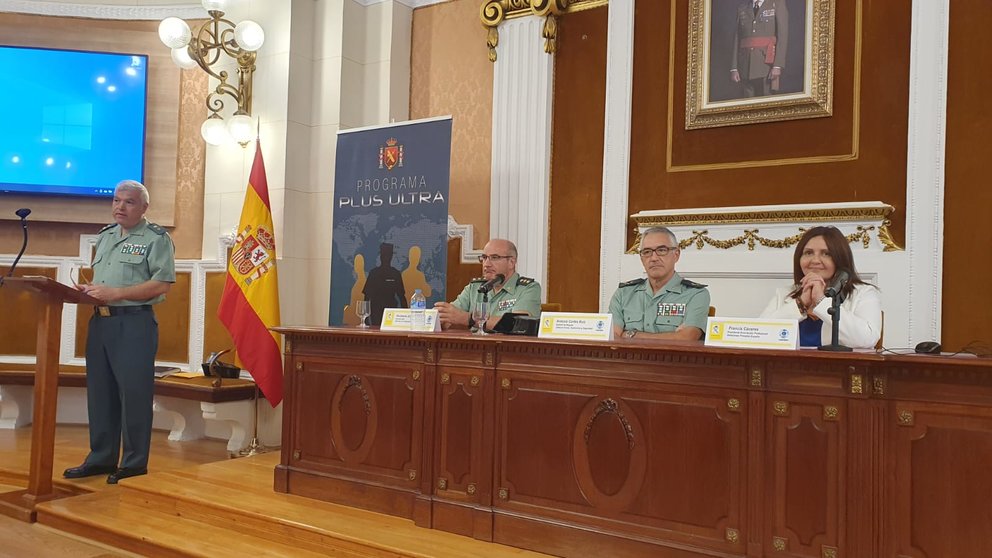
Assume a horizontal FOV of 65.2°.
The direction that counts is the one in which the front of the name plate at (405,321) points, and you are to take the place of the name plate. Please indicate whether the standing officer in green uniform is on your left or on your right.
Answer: on your right

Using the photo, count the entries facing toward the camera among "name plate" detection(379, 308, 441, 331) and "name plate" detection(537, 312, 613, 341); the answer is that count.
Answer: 2

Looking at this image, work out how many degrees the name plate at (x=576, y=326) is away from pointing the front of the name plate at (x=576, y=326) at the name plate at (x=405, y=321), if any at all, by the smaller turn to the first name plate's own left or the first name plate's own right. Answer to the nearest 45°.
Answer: approximately 135° to the first name plate's own right

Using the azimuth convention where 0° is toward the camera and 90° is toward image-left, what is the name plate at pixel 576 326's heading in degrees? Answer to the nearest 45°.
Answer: approximately 0°

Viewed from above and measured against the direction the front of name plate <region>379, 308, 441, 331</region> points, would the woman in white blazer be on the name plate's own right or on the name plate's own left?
on the name plate's own left

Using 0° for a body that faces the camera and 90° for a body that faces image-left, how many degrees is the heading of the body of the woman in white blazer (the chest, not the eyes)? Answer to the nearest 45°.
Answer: approximately 45°
